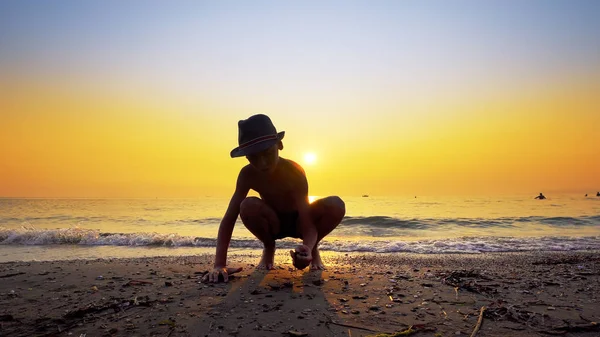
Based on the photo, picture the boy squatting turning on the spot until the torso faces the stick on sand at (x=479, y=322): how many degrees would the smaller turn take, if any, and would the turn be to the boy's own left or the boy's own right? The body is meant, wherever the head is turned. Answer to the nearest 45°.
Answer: approximately 45° to the boy's own left

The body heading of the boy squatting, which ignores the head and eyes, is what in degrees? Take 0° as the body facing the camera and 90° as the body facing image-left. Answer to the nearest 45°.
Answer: approximately 0°
